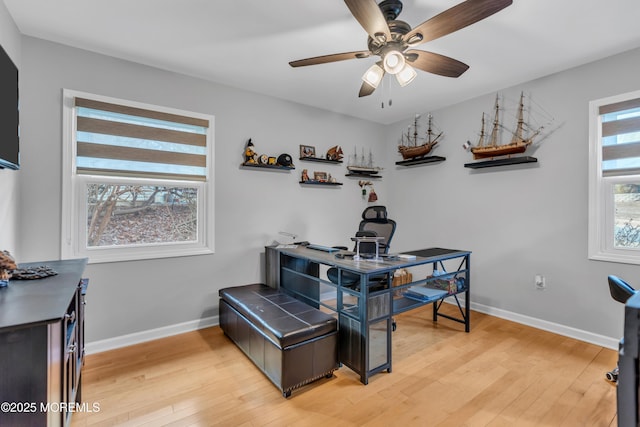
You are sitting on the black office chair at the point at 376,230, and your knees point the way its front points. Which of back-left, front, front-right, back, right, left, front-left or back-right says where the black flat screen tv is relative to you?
front

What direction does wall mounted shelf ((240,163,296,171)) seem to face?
toward the camera

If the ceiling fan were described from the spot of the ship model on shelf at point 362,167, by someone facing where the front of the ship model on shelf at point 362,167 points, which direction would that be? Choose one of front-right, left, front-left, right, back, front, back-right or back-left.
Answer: right

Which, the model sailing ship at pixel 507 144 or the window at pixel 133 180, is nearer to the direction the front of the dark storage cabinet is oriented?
the model sailing ship

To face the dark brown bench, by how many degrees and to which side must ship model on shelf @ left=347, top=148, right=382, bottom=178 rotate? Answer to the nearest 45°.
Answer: approximately 90° to its right

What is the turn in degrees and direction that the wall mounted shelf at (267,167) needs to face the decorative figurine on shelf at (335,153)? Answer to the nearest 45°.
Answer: approximately 135° to its left

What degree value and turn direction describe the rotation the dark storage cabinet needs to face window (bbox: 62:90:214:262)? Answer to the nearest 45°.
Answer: approximately 90° to its left

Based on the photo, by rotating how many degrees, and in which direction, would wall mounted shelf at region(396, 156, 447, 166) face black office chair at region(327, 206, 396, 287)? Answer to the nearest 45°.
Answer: approximately 45° to its left

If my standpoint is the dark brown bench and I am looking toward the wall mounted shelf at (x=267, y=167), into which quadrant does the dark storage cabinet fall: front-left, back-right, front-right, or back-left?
back-left

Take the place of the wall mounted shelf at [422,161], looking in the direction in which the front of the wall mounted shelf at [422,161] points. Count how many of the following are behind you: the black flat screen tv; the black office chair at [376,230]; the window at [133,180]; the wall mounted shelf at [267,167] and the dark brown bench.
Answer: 0

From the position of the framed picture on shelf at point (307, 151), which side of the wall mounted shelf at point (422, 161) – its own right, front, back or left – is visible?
front

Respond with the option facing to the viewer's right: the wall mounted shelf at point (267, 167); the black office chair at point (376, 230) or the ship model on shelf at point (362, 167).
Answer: the ship model on shelf

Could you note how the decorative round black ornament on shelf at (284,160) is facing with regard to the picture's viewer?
facing the viewer and to the right of the viewer

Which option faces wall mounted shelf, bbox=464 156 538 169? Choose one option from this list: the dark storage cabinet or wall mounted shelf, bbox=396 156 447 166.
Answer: the dark storage cabinet

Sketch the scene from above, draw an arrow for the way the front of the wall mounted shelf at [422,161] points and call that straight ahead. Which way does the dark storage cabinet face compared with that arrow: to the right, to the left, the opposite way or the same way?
the opposite way

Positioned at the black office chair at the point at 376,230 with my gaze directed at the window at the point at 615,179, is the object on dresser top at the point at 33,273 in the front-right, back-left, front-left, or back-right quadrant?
back-right

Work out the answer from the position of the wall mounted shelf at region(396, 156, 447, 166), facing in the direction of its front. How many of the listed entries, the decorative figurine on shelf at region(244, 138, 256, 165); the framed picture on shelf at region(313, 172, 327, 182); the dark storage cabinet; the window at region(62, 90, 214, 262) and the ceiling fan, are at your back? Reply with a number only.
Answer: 0

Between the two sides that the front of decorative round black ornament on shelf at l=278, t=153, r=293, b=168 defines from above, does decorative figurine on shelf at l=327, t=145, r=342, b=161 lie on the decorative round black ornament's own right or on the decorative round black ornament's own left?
on the decorative round black ornament's own left

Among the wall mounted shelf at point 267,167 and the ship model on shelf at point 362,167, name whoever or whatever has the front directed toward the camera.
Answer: the wall mounted shelf

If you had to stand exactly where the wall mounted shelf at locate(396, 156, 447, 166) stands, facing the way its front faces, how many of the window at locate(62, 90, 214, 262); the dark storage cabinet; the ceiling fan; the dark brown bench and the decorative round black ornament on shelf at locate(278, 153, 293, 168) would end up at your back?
0

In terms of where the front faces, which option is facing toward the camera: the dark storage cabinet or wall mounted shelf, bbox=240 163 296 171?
the wall mounted shelf

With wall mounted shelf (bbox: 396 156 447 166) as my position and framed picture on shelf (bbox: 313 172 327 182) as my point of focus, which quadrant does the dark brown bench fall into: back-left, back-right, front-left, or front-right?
front-left

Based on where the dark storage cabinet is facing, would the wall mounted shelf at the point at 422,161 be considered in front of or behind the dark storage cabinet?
in front
